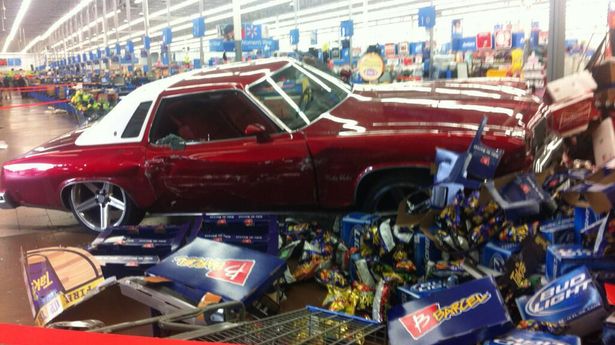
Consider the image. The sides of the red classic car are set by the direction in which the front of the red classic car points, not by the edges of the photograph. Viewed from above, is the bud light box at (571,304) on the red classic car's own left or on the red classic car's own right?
on the red classic car's own right

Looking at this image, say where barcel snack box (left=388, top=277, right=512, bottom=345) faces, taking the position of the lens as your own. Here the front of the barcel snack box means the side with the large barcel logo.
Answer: facing the viewer

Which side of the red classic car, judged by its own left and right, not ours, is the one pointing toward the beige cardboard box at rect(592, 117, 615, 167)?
front

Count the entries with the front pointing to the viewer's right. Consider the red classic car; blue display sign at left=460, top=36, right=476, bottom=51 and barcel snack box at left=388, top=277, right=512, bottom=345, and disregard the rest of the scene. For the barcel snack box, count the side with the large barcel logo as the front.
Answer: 1

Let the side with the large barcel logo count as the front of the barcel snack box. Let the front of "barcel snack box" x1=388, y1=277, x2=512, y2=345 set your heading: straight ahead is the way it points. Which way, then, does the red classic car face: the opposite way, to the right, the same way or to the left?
to the left

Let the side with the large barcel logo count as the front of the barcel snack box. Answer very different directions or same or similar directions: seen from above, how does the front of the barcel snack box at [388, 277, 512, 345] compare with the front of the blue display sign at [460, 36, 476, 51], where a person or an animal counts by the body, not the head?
same or similar directions

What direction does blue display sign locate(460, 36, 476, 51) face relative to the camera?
toward the camera

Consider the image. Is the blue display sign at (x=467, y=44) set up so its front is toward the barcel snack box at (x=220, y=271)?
yes

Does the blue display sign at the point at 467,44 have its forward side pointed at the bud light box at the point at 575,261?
yes

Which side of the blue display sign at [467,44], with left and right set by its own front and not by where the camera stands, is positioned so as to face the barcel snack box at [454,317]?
front

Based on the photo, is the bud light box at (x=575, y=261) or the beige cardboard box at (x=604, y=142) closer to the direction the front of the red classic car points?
the beige cardboard box

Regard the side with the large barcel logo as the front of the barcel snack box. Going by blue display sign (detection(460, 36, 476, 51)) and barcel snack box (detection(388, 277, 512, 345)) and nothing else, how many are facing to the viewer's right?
0

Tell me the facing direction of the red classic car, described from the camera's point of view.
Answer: facing to the right of the viewer

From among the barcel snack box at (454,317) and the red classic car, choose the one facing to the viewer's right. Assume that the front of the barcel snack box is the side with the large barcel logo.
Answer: the red classic car

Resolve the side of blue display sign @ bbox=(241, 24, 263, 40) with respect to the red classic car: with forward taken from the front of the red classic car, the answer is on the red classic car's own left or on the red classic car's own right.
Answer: on the red classic car's own left

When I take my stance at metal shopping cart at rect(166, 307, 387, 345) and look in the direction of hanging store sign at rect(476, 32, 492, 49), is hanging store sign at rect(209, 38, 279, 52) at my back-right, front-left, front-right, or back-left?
front-left

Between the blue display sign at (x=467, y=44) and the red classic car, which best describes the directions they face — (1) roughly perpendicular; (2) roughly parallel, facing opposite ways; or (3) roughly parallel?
roughly perpendicular
